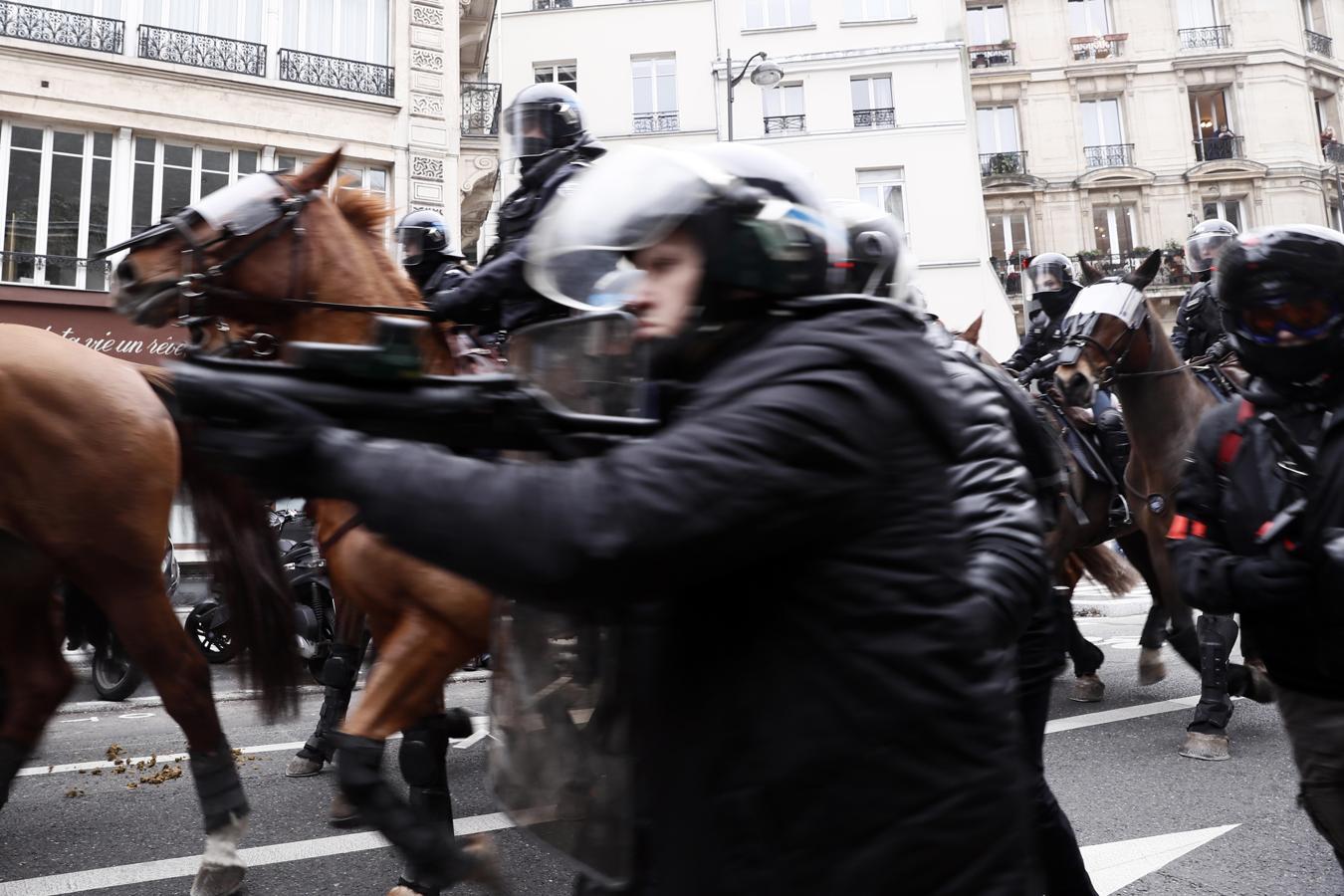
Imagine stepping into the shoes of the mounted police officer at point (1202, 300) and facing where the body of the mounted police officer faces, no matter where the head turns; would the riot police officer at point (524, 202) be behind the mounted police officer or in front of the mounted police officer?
in front

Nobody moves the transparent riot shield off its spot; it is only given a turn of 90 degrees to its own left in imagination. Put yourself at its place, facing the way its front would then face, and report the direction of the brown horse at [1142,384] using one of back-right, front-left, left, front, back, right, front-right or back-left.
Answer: left

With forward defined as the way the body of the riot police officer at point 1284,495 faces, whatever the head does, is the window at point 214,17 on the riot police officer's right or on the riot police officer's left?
on the riot police officer's right

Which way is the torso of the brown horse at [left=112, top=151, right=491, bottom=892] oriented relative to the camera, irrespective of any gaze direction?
to the viewer's left

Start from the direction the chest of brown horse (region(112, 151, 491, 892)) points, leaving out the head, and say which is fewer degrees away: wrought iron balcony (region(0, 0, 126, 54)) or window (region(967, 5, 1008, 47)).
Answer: the wrought iron balcony

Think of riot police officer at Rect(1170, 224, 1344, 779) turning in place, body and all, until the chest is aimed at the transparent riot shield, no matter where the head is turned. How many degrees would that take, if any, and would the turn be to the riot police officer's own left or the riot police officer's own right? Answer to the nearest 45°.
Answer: approximately 45° to the riot police officer's own right

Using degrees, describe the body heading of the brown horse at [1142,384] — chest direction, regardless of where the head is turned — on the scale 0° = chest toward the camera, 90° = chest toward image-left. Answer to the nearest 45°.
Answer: approximately 45°

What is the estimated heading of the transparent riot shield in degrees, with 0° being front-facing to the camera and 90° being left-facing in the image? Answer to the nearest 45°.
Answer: approximately 45°

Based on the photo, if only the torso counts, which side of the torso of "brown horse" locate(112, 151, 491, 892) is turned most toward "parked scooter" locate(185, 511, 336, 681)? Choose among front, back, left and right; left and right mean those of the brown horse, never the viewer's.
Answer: right
